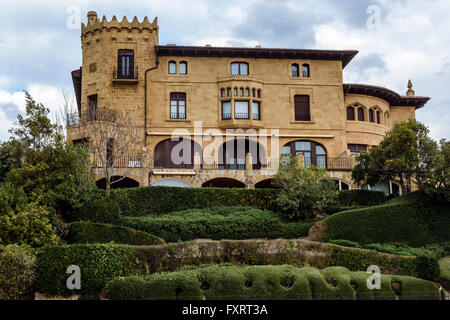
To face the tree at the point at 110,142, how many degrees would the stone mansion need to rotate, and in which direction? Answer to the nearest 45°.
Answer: approximately 45° to its right

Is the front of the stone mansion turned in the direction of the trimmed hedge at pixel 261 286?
yes

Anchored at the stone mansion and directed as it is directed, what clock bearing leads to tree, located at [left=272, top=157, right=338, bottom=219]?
The tree is roughly at 11 o'clock from the stone mansion.

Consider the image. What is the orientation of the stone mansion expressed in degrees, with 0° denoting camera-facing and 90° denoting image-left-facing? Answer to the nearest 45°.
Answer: approximately 0°

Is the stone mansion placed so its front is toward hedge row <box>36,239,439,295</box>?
yes

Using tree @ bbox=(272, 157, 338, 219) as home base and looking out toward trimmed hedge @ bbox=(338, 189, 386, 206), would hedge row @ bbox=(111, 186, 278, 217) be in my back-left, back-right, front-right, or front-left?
back-left

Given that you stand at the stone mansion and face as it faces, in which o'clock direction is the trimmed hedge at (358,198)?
The trimmed hedge is roughly at 10 o'clock from the stone mansion.

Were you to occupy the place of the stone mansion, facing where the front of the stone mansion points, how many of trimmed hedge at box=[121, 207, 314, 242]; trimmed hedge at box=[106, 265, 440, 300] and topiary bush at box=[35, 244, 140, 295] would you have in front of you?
3

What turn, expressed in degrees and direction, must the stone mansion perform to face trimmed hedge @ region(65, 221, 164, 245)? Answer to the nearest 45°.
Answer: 0° — it already faces it

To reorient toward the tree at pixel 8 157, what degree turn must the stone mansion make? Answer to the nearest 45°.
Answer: approximately 45° to its right
